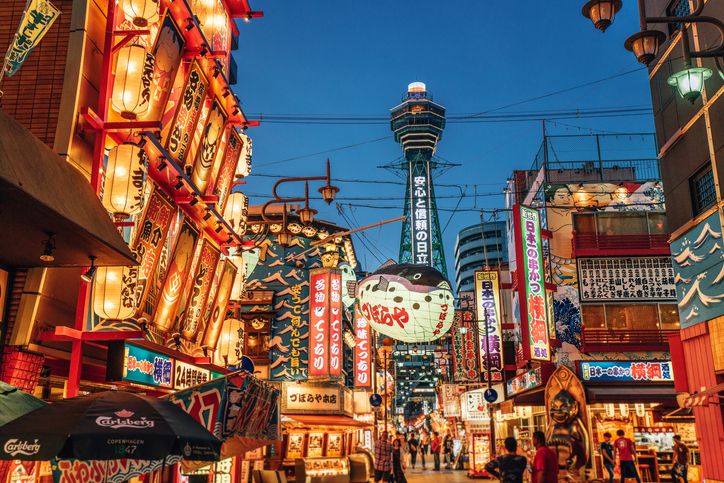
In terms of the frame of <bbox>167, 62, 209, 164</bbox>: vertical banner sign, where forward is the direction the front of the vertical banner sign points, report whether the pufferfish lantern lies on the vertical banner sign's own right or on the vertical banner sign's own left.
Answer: on the vertical banner sign's own left

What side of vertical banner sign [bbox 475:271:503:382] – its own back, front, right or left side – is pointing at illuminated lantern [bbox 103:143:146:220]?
front

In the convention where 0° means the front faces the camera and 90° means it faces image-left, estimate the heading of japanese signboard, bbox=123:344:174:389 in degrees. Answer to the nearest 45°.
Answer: approximately 315°

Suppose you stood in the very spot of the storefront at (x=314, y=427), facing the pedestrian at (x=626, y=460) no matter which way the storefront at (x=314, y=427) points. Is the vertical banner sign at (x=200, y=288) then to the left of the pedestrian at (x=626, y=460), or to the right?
right

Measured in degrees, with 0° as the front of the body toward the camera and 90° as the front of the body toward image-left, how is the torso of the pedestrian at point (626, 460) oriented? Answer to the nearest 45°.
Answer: approximately 180°

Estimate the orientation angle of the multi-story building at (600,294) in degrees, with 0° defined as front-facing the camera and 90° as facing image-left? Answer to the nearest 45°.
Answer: approximately 0°

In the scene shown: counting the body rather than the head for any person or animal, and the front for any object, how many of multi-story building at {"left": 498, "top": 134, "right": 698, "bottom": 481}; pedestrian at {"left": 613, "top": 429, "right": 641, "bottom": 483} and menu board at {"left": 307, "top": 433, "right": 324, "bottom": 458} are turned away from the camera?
1

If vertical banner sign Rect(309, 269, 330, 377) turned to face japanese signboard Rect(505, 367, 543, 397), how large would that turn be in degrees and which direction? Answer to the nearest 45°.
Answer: approximately 90° to its left

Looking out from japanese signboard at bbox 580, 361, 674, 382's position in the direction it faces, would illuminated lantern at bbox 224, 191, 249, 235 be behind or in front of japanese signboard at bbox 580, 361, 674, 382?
in front

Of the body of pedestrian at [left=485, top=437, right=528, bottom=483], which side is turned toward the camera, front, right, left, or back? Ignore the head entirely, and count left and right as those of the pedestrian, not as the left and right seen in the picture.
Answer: back

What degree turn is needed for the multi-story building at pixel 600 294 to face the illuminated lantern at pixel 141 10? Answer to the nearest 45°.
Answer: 0° — it already faces it
